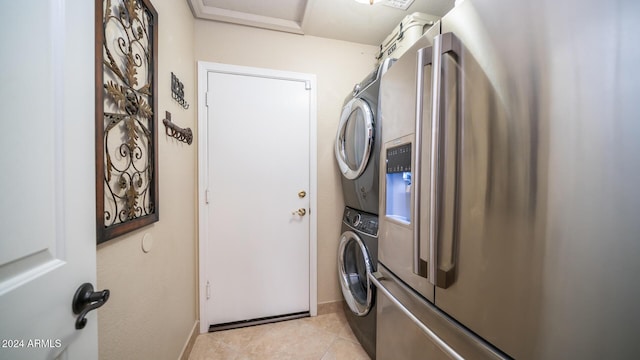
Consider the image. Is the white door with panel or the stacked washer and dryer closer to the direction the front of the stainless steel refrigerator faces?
the white door with panel

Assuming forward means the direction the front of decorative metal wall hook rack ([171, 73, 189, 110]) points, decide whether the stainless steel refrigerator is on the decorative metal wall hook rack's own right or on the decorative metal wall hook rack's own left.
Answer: on the decorative metal wall hook rack's own right

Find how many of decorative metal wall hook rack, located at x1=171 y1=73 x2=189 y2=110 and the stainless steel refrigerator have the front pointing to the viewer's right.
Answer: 1

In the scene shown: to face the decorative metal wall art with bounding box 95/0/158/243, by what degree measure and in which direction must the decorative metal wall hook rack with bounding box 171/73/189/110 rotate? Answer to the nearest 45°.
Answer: approximately 90° to its right

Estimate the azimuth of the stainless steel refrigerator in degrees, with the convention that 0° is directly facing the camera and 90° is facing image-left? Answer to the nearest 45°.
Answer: approximately 45°

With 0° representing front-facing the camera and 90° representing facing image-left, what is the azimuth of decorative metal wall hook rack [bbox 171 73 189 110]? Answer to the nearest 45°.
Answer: approximately 270°
